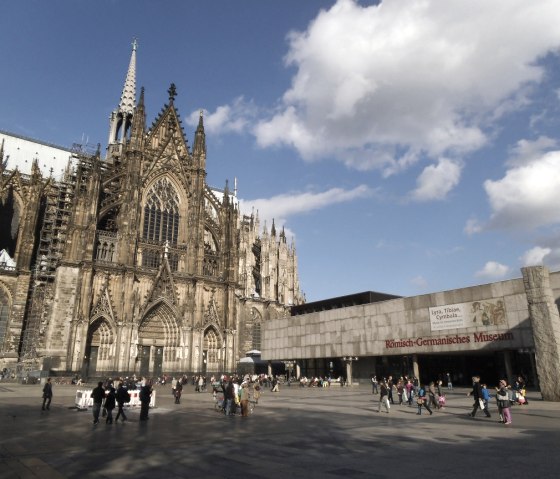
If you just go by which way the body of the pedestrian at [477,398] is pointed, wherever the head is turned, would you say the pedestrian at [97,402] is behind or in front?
in front

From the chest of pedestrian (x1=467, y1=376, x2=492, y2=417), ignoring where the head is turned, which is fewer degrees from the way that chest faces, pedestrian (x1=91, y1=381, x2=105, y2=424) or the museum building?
the pedestrian

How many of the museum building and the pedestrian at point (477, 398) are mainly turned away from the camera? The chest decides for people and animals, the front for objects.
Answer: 0

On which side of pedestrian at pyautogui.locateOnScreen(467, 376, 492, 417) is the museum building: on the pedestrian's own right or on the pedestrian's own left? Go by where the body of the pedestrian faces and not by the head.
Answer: on the pedestrian's own right

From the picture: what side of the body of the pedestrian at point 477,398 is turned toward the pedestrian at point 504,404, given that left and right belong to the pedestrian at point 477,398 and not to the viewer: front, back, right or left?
left

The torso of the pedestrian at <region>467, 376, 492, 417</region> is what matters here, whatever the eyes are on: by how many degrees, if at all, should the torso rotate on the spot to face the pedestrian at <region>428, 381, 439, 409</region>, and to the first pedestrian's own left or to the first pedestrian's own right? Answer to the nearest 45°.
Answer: approximately 45° to the first pedestrian's own right

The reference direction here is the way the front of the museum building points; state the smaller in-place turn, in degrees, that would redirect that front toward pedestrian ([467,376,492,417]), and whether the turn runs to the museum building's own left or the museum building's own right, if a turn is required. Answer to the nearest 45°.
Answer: approximately 45° to the museum building's own left

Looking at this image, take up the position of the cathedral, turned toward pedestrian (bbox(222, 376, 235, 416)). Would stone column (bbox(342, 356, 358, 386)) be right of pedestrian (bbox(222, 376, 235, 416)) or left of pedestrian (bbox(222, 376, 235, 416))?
left

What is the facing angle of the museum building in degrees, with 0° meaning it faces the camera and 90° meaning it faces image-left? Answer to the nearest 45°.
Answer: approximately 45°

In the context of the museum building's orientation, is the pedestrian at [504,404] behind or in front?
in front

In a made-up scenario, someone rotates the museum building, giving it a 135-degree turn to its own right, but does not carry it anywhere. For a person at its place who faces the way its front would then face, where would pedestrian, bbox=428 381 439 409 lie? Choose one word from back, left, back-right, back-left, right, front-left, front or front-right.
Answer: back
